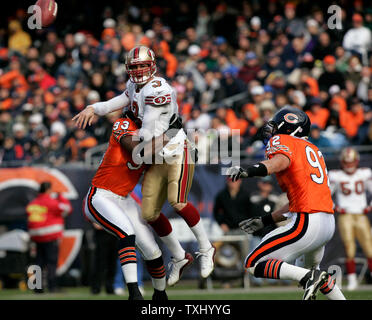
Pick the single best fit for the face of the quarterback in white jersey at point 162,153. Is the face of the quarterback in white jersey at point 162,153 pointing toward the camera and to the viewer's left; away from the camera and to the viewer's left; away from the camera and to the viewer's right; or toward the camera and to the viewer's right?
toward the camera and to the viewer's left

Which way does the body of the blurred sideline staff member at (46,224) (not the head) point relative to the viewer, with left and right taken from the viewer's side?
facing away from the viewer and to the right of the viewer

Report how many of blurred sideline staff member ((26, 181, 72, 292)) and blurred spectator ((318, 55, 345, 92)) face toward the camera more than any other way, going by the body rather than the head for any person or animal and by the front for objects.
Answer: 1

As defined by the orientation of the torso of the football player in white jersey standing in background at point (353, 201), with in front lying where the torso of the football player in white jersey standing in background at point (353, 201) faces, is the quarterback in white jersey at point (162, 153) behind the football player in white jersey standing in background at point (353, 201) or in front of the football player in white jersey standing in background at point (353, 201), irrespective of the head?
in front

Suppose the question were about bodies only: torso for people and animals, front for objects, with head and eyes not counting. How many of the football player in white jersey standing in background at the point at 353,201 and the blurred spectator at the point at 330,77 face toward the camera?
2

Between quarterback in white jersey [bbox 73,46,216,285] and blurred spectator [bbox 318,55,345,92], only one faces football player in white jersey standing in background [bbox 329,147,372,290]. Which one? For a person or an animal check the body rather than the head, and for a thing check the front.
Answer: the blurred spectator

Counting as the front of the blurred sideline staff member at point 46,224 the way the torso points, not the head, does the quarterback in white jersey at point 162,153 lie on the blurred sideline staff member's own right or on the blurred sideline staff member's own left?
on the blurred sideline staff member's own right

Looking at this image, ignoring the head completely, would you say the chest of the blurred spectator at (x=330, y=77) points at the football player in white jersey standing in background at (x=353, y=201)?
yes

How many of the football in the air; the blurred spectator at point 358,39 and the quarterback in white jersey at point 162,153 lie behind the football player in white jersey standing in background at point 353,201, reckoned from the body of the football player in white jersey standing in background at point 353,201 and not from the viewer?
1

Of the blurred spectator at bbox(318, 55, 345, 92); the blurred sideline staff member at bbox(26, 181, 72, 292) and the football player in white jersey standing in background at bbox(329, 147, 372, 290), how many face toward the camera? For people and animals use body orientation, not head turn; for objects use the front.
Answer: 2
